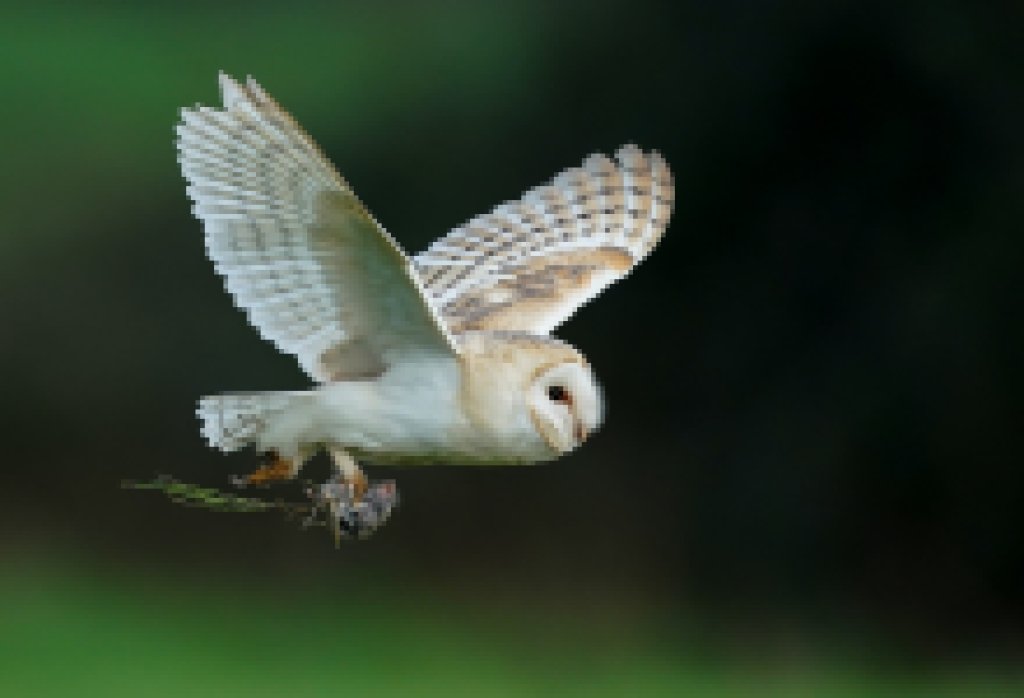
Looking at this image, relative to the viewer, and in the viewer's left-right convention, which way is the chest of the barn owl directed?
facing to the right of the viewer
